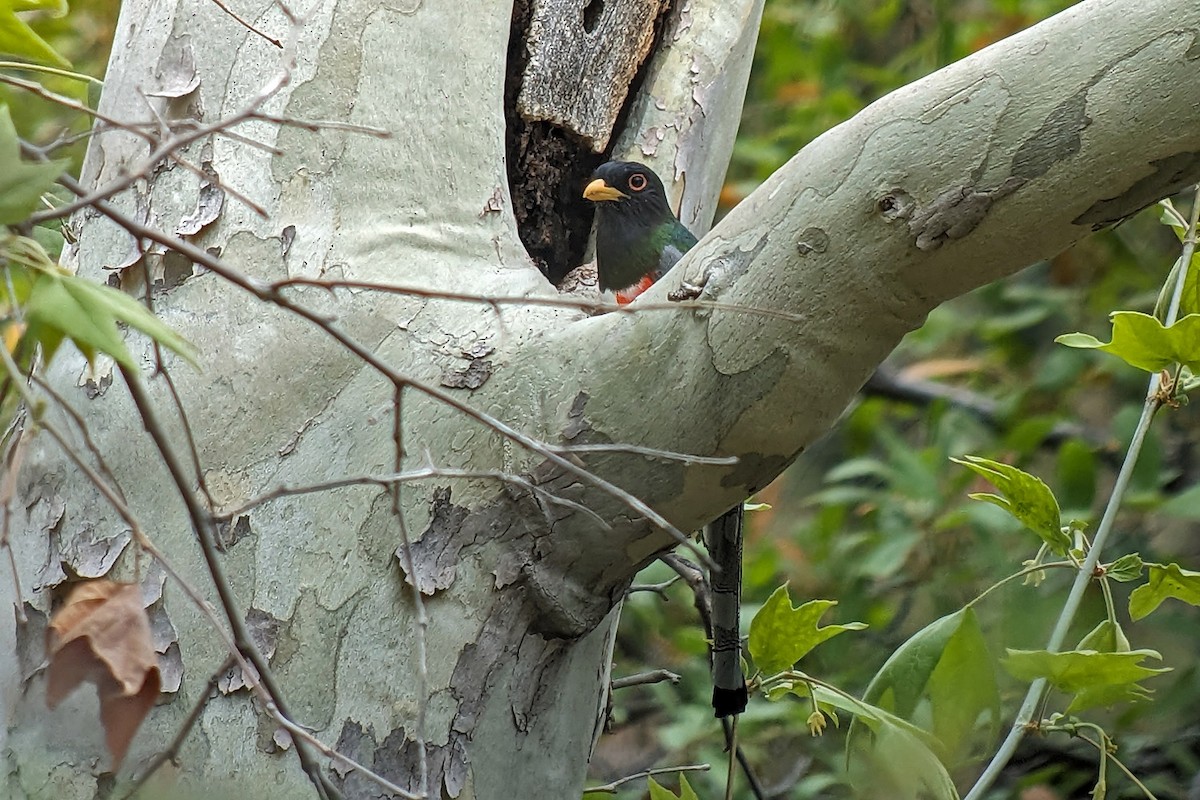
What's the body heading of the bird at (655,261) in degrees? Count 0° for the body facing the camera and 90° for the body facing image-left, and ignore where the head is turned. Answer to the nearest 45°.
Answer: approximately 45°

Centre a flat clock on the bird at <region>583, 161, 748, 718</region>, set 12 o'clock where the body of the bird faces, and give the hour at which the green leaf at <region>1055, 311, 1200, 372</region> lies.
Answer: The green leaf is roughly at 9 o'clock from the bird.

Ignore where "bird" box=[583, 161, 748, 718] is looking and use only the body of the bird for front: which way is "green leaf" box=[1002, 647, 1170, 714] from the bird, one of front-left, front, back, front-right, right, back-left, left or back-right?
left

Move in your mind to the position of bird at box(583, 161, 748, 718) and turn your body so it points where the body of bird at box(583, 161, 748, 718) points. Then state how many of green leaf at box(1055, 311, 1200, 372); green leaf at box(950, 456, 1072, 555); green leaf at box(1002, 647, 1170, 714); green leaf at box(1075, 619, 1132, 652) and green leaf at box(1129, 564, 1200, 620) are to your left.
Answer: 5

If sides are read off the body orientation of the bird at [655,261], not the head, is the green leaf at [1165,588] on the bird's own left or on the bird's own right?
on the bird's own left

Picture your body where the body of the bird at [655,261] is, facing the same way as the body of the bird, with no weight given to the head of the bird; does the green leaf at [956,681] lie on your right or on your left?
on your left

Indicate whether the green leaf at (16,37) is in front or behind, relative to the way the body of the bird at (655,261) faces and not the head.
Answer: in front

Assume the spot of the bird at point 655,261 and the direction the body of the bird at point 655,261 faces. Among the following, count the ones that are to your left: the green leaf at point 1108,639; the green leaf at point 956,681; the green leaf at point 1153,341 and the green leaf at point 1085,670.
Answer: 4
